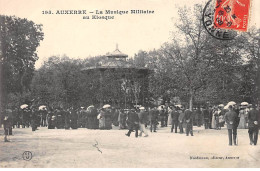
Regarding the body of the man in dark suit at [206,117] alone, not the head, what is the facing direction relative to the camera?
away from the camera
